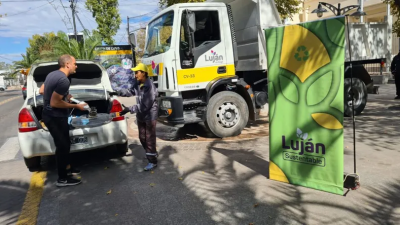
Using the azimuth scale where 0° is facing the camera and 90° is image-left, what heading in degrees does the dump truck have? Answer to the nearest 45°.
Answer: approximately 45°

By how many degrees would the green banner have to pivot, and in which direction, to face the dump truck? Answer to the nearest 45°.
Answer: approximately 180°

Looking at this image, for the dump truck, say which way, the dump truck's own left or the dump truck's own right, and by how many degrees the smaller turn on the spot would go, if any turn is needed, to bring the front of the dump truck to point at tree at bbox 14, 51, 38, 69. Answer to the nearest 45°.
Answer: approximately 90° to the dump truck's own right

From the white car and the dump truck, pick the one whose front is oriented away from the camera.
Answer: the white car

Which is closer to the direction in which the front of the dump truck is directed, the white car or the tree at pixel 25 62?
the white car

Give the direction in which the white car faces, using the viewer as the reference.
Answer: facing away from the viewer

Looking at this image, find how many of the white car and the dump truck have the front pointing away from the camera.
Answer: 1

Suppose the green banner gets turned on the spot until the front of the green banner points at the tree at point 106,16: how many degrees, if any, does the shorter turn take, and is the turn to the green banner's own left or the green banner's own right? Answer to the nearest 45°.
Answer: approximately 90° to the green banner's own right

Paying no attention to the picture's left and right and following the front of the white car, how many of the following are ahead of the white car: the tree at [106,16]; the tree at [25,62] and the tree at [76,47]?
3

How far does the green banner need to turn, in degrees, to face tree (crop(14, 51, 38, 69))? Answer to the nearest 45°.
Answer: approximately 90° to its right

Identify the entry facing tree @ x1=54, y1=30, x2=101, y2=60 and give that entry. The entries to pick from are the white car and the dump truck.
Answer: the white car

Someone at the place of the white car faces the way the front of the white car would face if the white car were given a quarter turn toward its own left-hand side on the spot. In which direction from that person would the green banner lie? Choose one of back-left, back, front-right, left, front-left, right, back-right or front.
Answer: back-left
